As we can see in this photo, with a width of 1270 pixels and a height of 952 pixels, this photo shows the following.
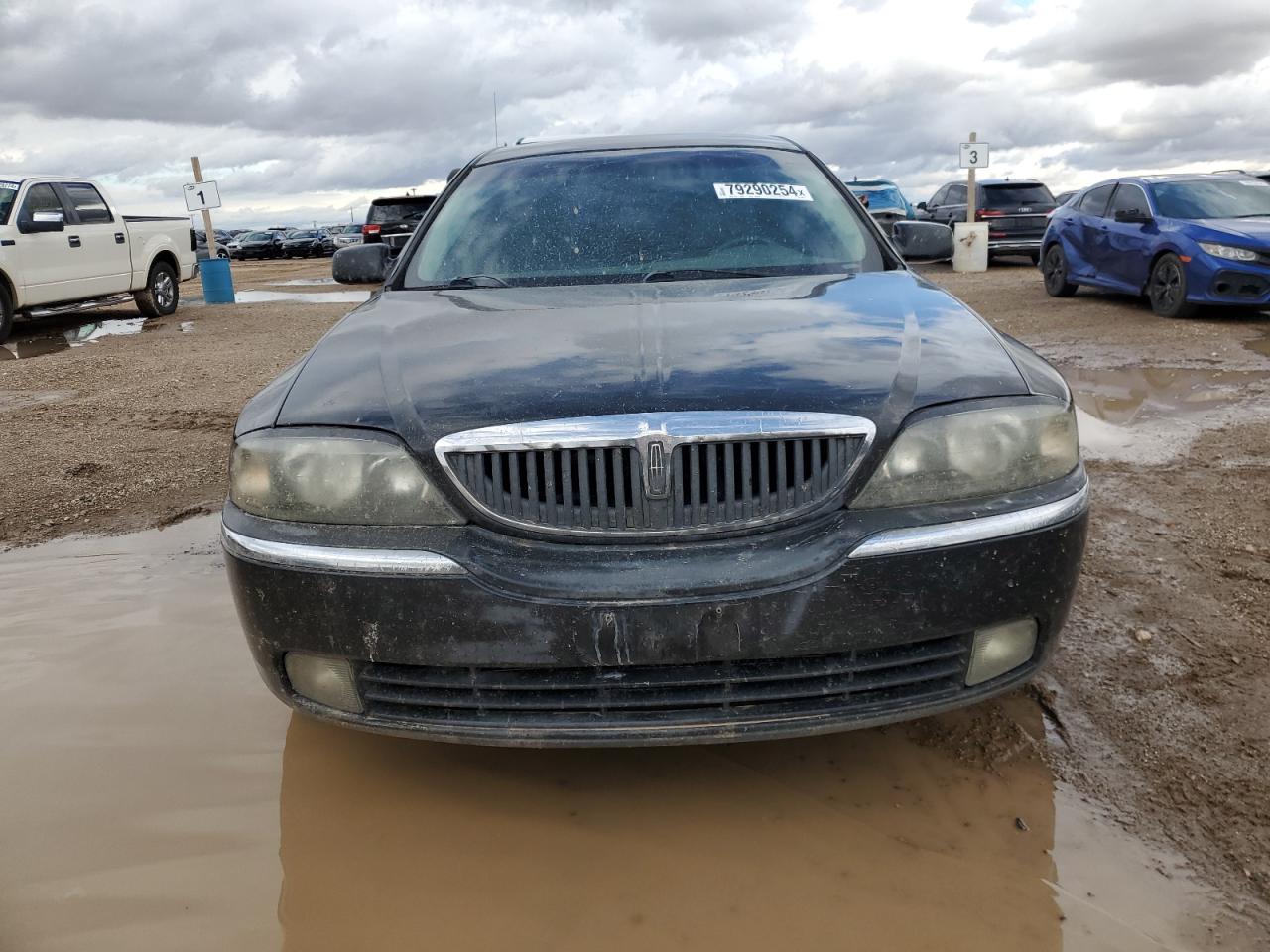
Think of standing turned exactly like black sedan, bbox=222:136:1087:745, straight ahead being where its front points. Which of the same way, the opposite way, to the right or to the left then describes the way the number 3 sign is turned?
the same way

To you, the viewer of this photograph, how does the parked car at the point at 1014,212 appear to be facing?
facing away from the viewer and to the left of the viewer

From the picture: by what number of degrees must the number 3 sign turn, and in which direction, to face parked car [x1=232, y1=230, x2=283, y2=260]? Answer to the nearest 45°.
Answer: approximately 135° to its right

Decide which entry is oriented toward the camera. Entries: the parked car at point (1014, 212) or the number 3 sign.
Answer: the number 3 sign

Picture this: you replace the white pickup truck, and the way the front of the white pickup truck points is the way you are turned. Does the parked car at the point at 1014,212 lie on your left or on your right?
on your left

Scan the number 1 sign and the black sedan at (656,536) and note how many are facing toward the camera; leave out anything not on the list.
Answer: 2

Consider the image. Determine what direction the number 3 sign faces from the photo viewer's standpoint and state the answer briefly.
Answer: facing the viewer

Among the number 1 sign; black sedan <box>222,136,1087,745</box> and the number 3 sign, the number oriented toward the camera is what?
3

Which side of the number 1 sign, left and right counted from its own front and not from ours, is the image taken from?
front

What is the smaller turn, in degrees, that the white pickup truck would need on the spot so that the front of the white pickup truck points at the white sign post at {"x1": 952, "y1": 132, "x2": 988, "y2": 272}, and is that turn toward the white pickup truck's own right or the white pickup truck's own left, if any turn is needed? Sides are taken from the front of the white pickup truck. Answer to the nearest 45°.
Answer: approximately 135° to the white pickup truck's own left

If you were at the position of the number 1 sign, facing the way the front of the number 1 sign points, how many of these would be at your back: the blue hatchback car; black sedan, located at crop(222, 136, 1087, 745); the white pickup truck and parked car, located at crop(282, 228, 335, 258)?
1

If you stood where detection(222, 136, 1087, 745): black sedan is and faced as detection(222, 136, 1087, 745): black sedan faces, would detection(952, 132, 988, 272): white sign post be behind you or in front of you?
behind
